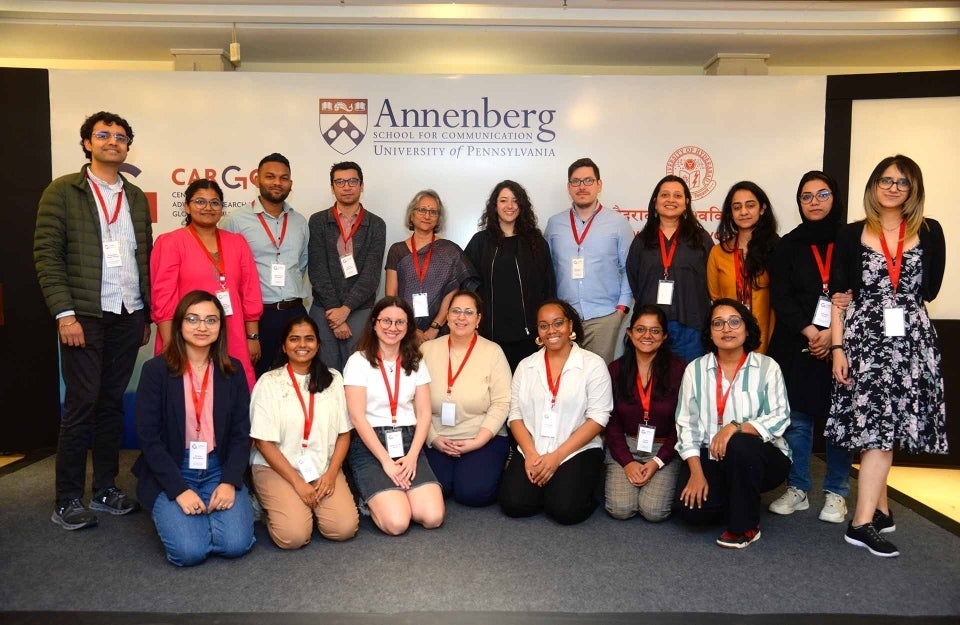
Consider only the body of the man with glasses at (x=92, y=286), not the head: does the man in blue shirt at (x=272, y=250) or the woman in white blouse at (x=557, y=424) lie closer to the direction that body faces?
the woman in white blouse

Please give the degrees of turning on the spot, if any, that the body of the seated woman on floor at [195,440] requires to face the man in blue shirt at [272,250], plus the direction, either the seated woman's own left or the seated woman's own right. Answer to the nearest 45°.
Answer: approximately 135° to the seated woman's own left

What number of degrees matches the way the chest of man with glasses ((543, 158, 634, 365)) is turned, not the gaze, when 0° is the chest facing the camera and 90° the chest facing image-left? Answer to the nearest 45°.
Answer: approximately 0°

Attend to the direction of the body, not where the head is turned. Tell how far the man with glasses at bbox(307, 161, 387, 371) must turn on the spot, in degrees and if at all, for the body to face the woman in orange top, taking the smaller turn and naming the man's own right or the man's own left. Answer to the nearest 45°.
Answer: approximately 90° to the man's own left

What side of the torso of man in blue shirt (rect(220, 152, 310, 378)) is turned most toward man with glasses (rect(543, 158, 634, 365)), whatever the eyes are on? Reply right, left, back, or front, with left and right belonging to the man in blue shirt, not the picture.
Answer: left

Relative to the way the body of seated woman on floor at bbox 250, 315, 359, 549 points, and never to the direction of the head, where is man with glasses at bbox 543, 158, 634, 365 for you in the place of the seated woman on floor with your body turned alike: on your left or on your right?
on your left
